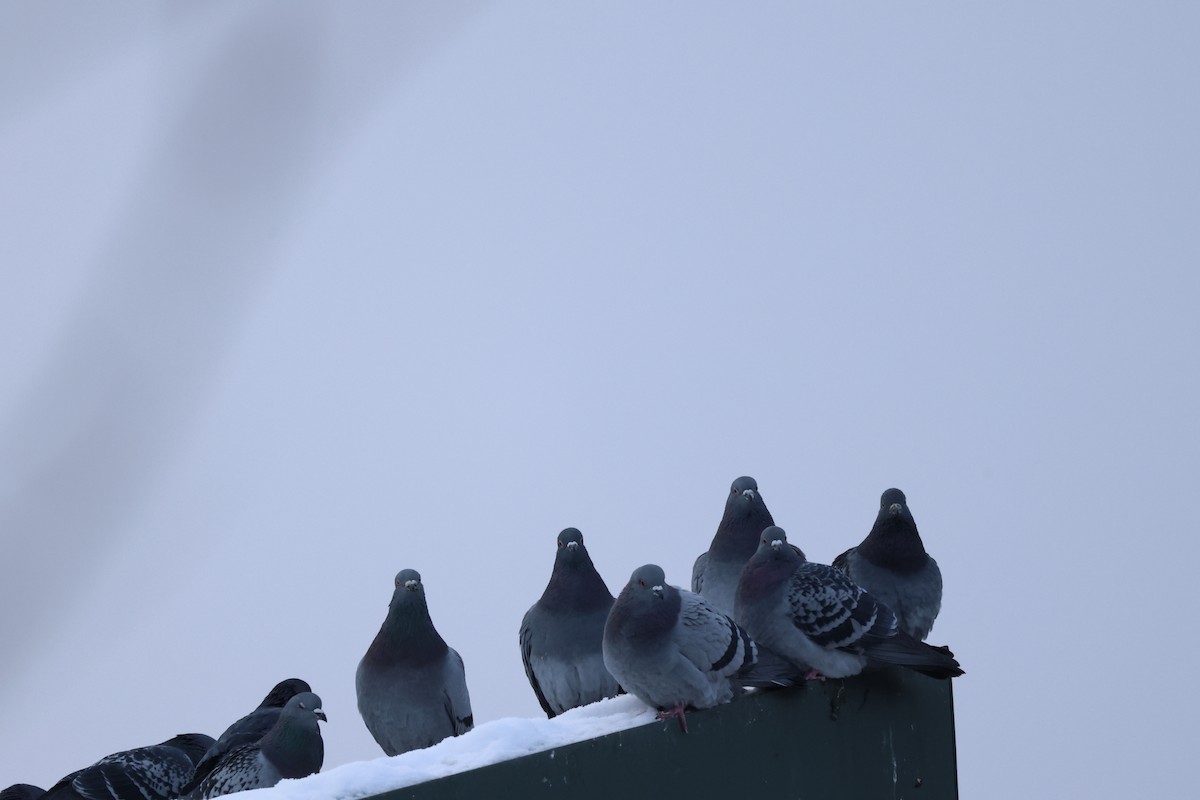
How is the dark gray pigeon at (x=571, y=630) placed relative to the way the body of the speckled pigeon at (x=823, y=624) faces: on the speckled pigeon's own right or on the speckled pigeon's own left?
on the speckled pigeon's own right

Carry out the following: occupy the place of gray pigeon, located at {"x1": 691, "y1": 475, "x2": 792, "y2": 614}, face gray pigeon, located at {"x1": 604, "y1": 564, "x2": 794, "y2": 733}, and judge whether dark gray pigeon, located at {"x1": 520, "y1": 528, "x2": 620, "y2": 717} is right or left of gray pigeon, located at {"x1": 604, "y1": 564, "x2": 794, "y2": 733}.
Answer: right

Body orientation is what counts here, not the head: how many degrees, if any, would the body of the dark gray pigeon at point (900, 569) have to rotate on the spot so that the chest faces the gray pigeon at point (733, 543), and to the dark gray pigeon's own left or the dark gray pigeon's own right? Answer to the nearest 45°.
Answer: approximately 90° to the dark gray pigeon's own right

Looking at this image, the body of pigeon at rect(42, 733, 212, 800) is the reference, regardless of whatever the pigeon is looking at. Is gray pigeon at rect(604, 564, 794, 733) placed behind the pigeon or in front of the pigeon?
in front

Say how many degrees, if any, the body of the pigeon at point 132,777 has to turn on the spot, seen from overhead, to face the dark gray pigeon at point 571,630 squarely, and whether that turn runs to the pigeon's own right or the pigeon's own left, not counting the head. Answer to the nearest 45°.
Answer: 0° — it already faces it

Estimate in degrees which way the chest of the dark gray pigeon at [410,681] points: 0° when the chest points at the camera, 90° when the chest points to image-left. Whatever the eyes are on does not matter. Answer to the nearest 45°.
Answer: approximately 0°

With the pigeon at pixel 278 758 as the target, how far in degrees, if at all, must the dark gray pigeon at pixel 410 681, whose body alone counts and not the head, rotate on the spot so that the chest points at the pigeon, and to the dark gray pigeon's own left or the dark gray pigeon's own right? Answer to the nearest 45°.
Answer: approximately 45° to the dark gray pigeon's own right

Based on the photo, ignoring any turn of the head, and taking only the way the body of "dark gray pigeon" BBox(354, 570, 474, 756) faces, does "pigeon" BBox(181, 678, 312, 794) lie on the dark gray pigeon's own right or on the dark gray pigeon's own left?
on the dark gray pigeon's own right
